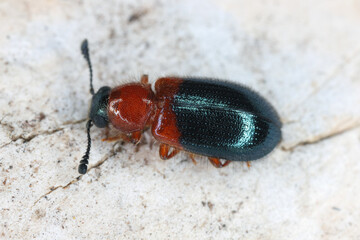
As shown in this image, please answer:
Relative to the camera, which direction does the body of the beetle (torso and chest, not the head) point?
to the viewer's left
